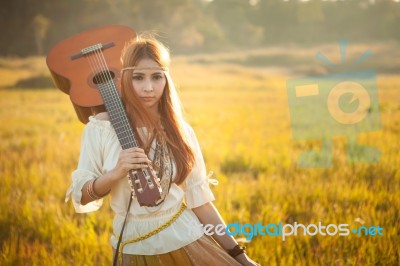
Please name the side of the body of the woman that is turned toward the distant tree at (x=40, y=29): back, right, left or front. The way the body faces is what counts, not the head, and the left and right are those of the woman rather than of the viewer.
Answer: back

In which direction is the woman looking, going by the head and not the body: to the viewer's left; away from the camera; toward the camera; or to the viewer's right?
toward the camera

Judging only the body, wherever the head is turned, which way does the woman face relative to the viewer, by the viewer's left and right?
facing the viewer
